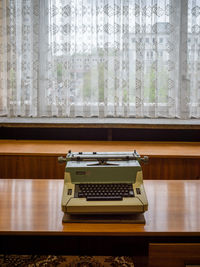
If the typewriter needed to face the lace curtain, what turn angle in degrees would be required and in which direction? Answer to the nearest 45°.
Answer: approximately 180°

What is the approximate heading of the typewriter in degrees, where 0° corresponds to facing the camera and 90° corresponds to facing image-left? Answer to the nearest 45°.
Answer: approximately 0°

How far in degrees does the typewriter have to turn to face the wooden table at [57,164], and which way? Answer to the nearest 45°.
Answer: approximately 180°
